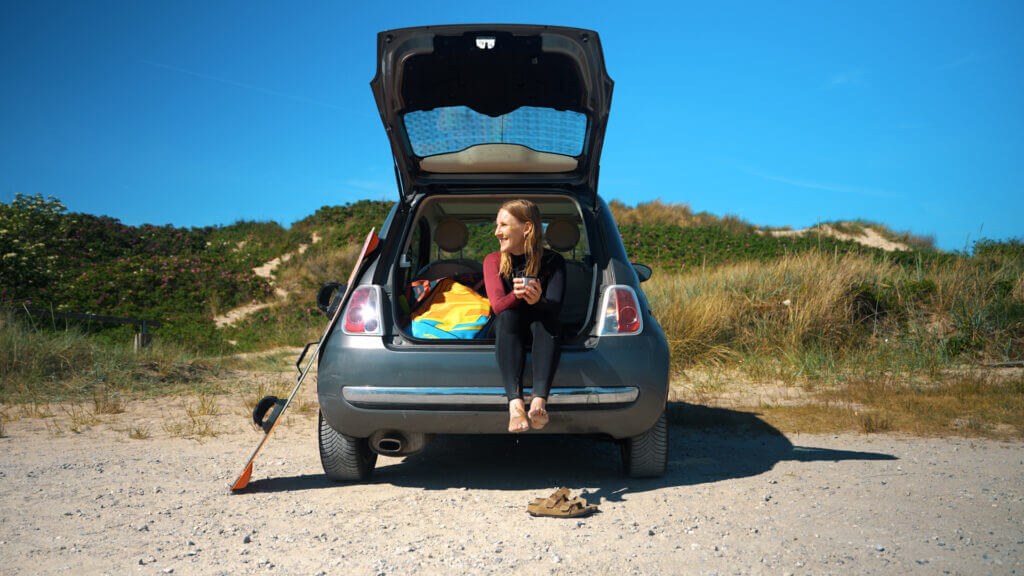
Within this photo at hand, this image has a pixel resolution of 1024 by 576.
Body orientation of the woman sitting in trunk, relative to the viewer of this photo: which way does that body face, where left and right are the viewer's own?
facing the viewer

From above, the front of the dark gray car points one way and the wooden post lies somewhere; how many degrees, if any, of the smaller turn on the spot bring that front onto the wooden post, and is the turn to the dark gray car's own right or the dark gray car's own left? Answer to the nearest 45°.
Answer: approximately 45° to the dark gray car's own left

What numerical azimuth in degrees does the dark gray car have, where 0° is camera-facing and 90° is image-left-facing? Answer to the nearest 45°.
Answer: approximately 180°
